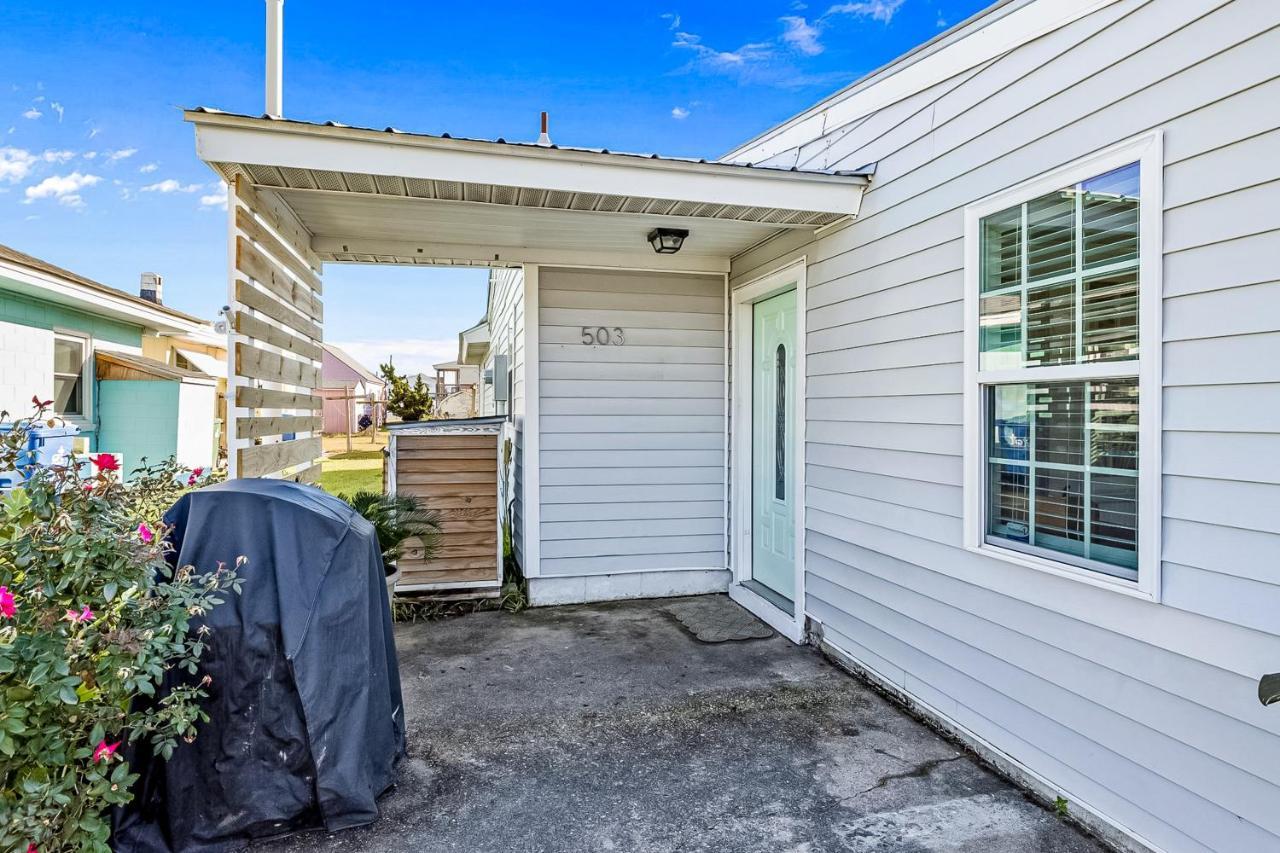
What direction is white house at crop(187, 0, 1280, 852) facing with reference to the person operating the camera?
facing to the left of the viewer

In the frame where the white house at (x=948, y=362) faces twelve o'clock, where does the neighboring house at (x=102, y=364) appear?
The neighboring house is roughly at 1 o'clock from the white house.

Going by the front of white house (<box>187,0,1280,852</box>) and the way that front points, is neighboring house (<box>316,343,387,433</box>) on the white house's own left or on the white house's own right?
on the white house's own right
